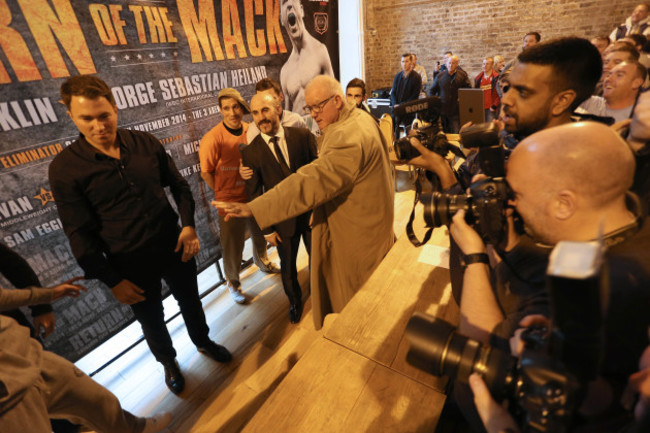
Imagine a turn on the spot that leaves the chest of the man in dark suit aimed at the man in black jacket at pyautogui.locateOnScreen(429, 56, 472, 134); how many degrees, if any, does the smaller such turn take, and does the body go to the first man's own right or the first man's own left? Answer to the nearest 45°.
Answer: approximately 135° to the first man's own left

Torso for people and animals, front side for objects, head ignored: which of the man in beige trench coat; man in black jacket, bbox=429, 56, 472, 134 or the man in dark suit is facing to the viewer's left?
the man in beige trench coat

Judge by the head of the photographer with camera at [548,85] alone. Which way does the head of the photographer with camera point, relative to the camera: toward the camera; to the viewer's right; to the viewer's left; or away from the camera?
to the viewer's left

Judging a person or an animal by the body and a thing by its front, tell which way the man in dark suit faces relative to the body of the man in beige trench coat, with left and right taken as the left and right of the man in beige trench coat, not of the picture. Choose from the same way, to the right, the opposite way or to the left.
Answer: to the left

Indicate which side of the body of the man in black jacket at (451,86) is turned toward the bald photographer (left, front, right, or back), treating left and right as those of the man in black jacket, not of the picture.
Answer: front

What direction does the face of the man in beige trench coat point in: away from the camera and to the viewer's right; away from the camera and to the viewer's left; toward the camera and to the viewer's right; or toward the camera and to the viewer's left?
toward the camera and to the viewer's left

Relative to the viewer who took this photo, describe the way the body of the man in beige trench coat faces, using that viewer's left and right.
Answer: facing to the left of the viewer

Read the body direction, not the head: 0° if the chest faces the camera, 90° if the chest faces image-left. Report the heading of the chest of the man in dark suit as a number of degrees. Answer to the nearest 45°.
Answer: approximately 0°

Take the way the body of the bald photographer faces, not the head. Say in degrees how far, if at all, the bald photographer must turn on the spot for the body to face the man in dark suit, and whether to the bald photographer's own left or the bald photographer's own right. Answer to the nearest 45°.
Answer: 0° — they already face them

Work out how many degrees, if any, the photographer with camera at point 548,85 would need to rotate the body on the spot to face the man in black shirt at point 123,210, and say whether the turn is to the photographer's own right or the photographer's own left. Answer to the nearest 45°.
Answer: approximately 45° to the photographer's own left

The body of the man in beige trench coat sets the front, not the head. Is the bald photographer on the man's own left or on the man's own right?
on the man's own left

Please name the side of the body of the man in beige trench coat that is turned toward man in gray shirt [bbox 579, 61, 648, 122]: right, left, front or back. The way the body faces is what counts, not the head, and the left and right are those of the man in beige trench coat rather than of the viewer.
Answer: back

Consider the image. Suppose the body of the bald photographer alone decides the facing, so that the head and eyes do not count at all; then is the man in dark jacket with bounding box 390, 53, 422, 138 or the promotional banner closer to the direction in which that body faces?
the promotional banner

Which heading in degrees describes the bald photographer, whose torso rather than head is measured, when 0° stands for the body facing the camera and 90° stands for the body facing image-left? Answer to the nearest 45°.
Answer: approximately 90°

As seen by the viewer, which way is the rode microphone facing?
to the viewer's left

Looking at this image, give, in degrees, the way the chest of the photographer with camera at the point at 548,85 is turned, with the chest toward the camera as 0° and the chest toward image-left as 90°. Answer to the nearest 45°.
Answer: approximately 90°
